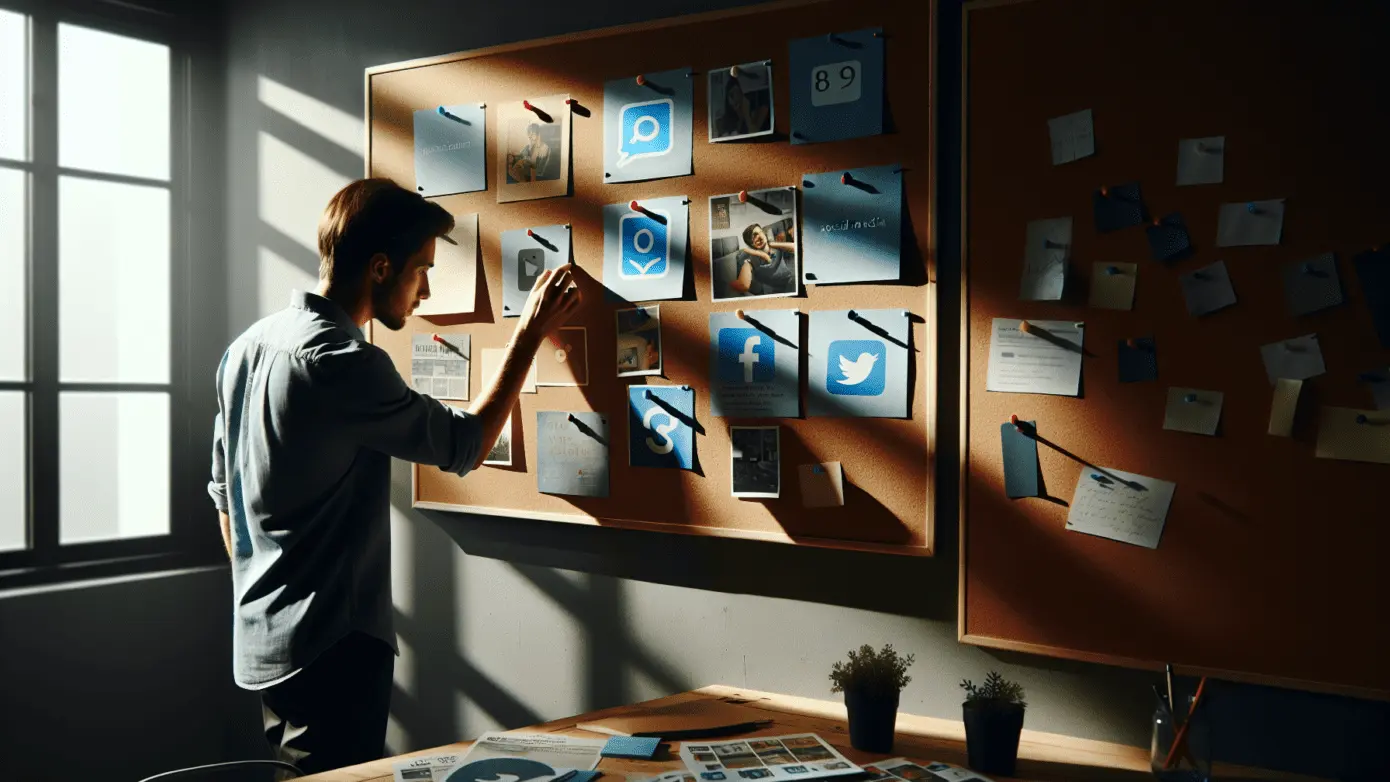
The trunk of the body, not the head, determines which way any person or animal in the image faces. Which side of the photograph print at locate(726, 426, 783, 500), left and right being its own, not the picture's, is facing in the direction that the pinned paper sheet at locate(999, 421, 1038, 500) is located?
left

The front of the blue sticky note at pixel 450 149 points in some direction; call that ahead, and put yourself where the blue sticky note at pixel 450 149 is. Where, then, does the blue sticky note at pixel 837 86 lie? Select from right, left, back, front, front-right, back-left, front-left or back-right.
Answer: front-left

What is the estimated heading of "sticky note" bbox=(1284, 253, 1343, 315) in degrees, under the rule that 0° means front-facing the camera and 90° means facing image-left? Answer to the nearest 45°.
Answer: approximately 0°

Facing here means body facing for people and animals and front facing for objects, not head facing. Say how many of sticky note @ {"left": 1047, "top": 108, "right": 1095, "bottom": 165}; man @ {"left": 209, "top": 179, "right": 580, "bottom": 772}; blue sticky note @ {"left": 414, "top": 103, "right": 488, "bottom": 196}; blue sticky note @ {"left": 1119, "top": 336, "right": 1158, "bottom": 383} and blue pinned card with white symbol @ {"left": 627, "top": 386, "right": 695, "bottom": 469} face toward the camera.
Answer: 4

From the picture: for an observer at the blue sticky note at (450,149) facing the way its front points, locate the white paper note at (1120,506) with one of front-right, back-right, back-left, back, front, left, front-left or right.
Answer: front-left

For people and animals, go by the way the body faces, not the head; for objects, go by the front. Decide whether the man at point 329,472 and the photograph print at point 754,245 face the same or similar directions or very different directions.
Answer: very different directions

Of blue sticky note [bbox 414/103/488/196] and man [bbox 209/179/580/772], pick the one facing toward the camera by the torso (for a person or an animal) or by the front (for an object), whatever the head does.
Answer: the blue sticky note

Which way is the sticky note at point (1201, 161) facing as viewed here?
toward the camera

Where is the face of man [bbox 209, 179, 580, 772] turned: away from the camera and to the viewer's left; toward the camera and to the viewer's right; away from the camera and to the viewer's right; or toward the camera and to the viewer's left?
away from the camera and to the viewer's right

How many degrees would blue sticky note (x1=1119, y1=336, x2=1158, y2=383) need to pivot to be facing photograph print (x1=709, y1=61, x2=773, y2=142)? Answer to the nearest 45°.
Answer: approximately 90° to its right

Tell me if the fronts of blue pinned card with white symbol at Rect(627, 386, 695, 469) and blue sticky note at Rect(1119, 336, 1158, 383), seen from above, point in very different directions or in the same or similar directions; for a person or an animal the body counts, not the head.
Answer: same or similar directions

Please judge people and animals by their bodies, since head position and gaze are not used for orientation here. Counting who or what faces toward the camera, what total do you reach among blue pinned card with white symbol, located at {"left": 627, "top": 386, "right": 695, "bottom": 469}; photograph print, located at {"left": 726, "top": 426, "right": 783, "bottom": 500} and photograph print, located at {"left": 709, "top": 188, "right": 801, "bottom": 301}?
3

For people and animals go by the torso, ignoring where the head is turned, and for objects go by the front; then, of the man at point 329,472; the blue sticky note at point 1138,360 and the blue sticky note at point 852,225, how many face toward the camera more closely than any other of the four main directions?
2

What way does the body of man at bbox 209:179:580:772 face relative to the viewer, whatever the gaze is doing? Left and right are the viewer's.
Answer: facing away from the viewer and to the right of the viewer
